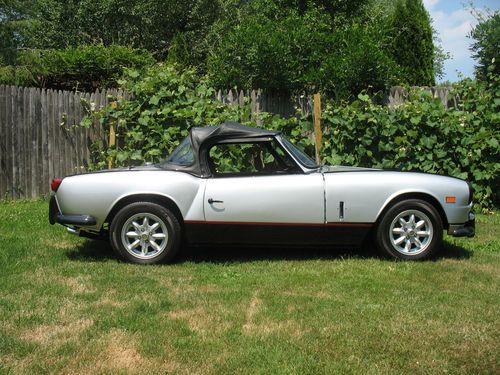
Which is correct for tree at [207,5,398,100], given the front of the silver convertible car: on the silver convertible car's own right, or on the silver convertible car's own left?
on the silver convertible car's own left

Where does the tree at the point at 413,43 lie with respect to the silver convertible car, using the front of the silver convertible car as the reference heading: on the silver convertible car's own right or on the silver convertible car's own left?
on the silver convertible car's own left

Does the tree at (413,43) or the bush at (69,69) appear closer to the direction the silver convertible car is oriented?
the tree

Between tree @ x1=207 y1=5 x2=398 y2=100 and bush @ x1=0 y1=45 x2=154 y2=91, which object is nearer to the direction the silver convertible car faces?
the tree

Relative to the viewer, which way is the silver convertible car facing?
to the viewer's right

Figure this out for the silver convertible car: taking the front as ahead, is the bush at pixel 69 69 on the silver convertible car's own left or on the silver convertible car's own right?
on the silver convertible car's own left
